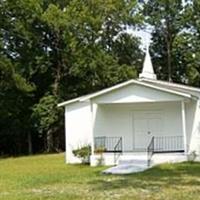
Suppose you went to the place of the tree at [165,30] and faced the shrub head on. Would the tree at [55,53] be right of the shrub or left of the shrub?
right

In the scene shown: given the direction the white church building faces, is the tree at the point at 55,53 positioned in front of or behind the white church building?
behind

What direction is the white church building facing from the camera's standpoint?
toward the camera

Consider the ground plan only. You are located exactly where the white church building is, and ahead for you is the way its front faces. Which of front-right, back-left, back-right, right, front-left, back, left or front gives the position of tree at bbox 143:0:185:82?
back
